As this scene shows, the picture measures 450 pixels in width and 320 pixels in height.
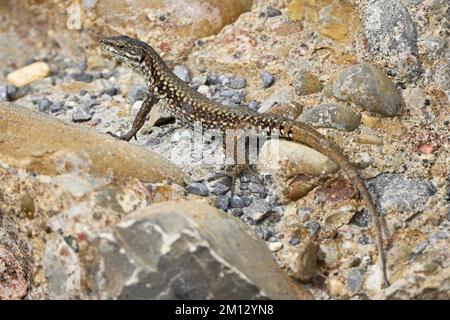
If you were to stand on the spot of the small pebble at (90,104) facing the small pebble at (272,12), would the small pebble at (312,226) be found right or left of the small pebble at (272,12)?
right

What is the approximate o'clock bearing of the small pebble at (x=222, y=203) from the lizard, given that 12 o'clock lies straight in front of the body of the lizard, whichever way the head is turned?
The small pebble is roughly at 8 o'clock from the lizard.

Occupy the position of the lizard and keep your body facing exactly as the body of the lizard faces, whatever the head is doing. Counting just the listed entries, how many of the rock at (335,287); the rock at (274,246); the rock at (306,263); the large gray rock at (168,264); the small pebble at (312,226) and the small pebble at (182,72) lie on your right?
1

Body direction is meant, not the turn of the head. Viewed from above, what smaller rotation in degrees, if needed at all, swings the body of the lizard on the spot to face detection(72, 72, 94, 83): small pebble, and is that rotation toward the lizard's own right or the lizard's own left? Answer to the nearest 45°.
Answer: approximately 45° to the lizard's own right

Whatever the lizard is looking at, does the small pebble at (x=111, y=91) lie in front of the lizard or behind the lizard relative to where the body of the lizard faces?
in front

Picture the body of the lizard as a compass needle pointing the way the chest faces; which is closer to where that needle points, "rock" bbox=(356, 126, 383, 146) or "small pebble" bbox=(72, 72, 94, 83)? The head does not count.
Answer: the small pebble

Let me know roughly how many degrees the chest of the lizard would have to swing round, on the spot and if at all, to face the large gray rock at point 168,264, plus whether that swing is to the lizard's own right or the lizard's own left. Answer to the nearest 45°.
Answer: approximately 90° to the lizard's own left

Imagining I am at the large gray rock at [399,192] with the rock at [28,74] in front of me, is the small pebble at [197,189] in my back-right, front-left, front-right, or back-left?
front-left

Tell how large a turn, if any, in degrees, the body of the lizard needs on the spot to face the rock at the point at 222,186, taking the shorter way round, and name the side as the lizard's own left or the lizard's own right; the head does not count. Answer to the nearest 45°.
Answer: approximately 135° to the lizard's own left

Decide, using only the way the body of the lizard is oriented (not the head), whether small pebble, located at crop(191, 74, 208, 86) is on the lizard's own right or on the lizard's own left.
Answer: on the lizard's own right

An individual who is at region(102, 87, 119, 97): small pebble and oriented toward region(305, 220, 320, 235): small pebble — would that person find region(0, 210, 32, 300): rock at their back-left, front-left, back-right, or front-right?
front-right

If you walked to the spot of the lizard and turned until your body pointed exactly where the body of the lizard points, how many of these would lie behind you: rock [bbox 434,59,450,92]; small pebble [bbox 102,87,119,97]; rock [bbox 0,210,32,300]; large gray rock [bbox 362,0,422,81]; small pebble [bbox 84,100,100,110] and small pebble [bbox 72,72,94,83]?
2

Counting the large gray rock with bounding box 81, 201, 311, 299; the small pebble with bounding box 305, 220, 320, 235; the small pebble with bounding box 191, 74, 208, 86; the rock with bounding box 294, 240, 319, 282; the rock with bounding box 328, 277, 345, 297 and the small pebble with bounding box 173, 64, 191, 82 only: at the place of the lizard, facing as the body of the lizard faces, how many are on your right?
2

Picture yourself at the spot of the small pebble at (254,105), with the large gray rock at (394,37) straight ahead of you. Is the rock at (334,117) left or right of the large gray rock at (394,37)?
right

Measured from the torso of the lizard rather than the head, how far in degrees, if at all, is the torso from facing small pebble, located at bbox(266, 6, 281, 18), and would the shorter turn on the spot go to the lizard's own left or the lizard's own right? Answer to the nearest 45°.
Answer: approximately 135° to the lizard's own right

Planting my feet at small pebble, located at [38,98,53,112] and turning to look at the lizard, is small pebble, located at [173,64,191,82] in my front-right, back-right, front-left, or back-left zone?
front-left

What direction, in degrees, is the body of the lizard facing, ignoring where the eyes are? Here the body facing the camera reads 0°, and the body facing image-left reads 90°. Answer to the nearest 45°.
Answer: approximately 90°

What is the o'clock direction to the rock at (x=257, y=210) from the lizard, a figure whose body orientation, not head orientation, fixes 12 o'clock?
The rock is roughly at 8 o'clock from the lizard.

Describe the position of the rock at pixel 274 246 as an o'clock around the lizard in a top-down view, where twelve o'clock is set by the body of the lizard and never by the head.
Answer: The rock is roughly at 8 o'clock from the lizard.

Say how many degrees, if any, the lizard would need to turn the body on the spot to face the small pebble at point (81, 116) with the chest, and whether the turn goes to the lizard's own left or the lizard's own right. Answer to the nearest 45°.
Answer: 0° — it already faces it
